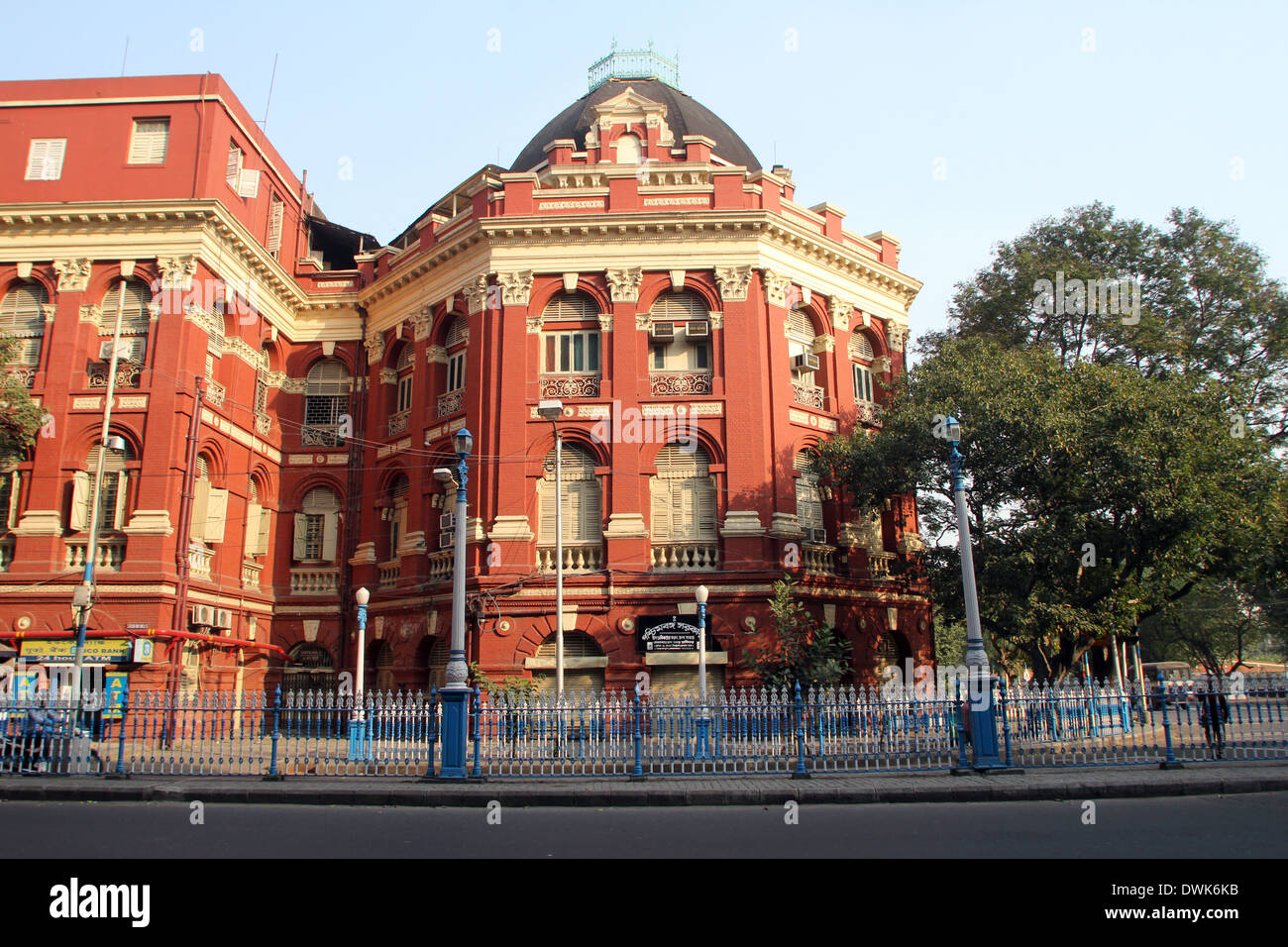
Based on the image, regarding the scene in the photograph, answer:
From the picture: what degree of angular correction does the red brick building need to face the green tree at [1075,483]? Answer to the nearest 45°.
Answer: approximately 45° to its left

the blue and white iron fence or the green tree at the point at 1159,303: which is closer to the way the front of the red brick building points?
the blue and white iron fence

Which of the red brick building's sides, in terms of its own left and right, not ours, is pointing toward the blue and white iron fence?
front

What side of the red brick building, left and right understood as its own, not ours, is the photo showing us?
front

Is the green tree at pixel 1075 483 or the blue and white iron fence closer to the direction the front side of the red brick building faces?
the blue and white iron fence

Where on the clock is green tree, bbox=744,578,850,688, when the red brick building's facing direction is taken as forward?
The green tree is roughly at 10 o'clock from the red brick building.

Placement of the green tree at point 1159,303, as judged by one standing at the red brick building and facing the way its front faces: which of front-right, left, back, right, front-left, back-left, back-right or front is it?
left
